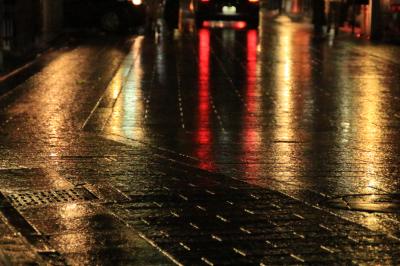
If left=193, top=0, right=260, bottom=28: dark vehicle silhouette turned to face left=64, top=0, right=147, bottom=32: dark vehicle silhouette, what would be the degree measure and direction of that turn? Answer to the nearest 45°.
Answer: approximately 135° to its left

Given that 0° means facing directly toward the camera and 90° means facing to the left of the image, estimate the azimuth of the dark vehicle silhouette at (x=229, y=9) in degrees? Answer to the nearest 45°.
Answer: approximately 180°
